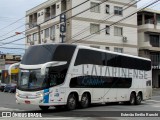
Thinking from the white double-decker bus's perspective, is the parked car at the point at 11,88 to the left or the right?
on its right

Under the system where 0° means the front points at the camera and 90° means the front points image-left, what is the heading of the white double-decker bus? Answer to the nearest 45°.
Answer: approximately 45°
